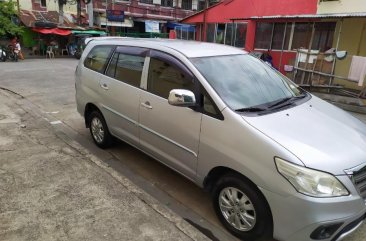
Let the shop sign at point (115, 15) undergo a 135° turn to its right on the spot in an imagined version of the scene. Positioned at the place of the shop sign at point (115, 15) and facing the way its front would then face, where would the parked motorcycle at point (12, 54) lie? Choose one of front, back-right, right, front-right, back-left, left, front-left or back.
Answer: left

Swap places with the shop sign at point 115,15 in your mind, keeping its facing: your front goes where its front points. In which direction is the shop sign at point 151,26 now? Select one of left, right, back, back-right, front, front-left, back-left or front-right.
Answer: back-left

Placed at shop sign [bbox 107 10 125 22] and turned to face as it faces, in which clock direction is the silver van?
The silver van is roughly at 12 o'clock from the shop sign.

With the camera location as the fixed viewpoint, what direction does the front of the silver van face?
facing the viewer and to the right of the viewer

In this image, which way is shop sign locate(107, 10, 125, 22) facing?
toward the camera

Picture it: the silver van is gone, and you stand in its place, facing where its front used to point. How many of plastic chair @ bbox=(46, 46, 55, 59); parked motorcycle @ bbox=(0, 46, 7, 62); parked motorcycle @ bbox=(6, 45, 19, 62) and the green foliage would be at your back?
4

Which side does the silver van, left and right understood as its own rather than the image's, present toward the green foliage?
back

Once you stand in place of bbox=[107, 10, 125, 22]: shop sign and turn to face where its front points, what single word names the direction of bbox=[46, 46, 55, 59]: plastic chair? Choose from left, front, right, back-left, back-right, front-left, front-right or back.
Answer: front-right

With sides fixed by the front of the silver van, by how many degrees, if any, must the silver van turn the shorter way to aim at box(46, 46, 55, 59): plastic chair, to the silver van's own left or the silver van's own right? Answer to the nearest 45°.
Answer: approximately 180°

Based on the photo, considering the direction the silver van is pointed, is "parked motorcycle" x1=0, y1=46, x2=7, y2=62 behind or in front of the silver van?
behind

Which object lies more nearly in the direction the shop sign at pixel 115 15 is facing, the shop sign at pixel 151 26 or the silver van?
the silver van

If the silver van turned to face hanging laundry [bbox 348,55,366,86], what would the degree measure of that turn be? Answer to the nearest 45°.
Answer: approximately 90° to its left

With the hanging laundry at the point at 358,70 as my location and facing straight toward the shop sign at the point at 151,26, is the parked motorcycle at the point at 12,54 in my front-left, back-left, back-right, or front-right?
front-left

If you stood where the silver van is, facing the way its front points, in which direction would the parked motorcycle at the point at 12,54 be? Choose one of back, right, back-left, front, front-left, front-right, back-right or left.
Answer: back

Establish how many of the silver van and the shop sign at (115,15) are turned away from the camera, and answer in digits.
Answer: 0

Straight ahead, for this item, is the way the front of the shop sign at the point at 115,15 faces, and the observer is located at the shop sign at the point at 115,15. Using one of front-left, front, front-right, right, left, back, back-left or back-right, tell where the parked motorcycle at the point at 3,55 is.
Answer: front-right
